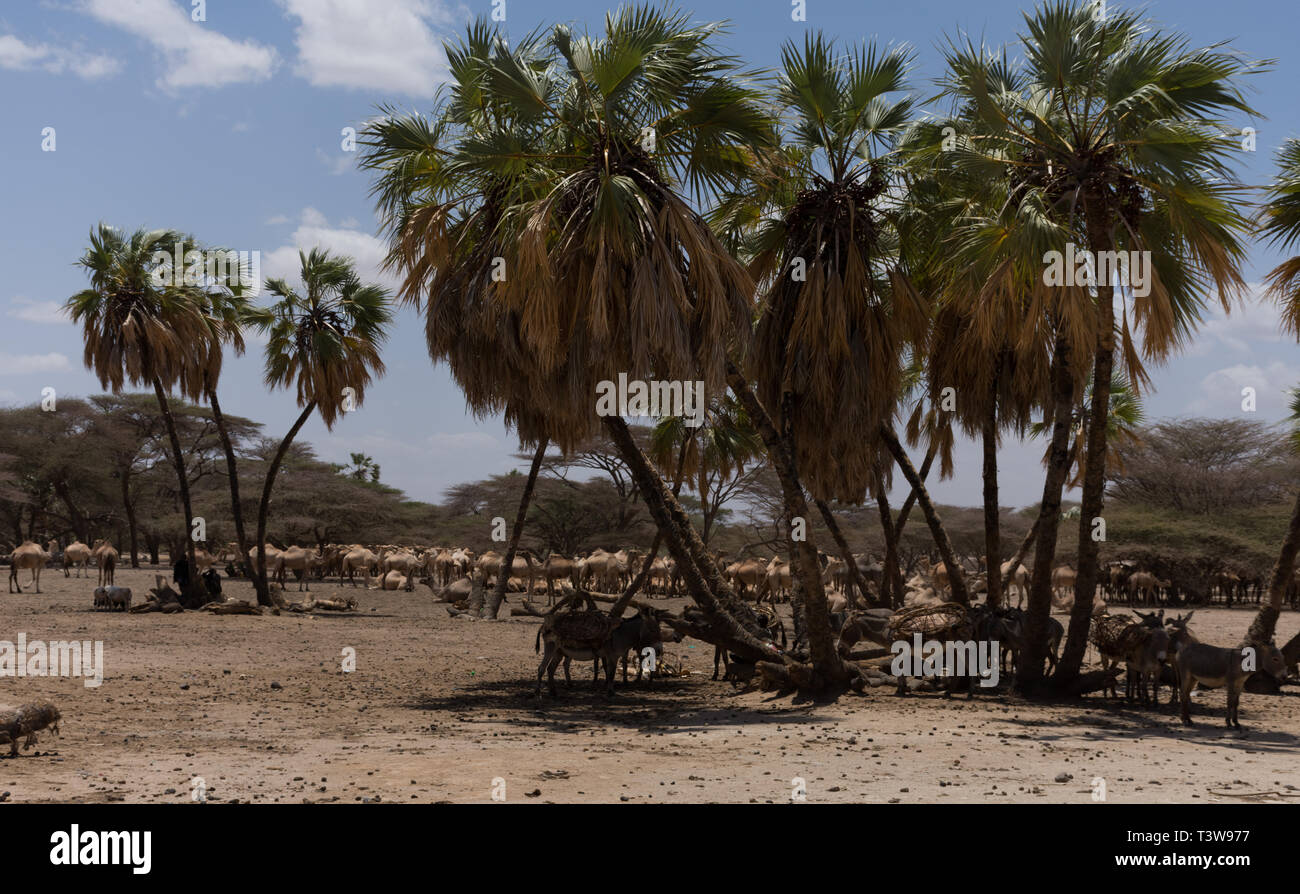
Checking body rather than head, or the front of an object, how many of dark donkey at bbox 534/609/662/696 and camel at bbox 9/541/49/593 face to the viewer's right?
2

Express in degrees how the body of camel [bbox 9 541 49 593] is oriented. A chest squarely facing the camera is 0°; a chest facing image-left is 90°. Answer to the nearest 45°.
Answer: approximately 270°

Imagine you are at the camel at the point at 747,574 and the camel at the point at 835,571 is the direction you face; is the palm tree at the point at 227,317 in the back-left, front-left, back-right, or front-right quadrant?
back-right

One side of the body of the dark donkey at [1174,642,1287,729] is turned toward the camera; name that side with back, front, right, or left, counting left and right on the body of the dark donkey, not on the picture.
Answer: right

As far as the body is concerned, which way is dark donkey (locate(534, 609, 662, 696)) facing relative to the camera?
to the viewer's right
